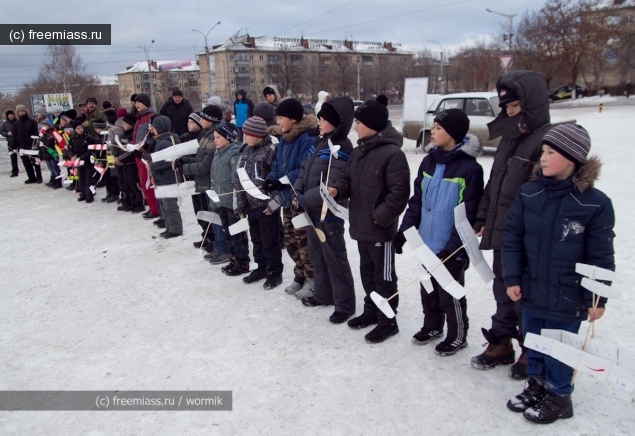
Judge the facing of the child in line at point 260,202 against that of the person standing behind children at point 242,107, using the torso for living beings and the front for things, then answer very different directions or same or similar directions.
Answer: same or similar directions

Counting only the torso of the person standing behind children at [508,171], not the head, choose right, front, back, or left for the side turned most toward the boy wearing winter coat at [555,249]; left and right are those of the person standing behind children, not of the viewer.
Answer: left

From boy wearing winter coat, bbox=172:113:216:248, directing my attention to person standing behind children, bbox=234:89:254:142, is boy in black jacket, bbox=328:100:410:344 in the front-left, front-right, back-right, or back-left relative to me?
back-right

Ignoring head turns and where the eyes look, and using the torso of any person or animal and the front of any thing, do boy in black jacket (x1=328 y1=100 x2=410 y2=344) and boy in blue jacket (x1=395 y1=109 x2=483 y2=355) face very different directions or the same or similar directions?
same or similar directions

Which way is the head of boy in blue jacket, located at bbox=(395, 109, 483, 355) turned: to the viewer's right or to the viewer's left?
to the viewer's left

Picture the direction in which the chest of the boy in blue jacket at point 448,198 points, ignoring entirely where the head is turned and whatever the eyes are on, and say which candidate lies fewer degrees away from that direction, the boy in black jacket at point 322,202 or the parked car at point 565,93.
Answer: the boy in black jacket

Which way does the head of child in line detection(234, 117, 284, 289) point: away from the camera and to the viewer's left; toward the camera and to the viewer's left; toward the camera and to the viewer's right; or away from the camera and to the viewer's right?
toward the camera and to the viewer's left

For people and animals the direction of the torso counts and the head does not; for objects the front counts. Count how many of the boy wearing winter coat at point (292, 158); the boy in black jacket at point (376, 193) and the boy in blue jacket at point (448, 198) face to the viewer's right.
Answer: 0

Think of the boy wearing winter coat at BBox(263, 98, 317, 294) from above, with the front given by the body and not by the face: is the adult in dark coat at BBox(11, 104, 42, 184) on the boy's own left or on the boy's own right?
on the boy's own right

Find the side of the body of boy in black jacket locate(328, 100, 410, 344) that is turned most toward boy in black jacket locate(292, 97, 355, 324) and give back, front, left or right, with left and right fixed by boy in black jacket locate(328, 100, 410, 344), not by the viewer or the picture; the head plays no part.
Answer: right

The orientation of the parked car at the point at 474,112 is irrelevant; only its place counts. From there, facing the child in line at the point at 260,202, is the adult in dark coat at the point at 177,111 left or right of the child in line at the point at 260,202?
right

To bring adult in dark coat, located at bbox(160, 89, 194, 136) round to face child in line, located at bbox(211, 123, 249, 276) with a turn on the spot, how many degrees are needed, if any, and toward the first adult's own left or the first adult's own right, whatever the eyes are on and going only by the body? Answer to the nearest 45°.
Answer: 0° — they already face them

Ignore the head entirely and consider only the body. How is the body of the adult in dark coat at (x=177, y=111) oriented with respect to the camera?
toward the camera

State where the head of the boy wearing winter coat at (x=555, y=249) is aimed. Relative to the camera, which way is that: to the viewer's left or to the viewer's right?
to the viewer's left

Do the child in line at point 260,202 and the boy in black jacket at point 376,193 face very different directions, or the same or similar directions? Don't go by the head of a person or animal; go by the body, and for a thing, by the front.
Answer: same or similar directions

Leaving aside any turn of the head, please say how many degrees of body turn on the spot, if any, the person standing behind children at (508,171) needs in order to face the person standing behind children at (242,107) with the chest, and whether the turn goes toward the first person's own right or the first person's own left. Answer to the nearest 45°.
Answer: approximately 90° to the first person's own right

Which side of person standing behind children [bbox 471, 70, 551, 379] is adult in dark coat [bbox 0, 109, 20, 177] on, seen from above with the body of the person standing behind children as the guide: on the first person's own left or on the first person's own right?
on the first person's own right

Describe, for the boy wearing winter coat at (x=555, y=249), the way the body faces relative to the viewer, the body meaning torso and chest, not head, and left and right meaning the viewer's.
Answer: facing the viewer and to the left of the viewer

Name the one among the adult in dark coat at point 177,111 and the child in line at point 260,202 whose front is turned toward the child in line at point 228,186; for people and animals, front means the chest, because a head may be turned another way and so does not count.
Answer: the adult in dark coat

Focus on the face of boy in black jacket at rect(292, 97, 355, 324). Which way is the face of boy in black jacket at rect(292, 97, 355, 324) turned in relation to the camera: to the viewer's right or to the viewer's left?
to the viewer's left

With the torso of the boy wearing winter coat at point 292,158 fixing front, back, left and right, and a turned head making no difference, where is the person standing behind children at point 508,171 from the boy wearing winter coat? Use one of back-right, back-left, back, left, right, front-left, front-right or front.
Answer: left
